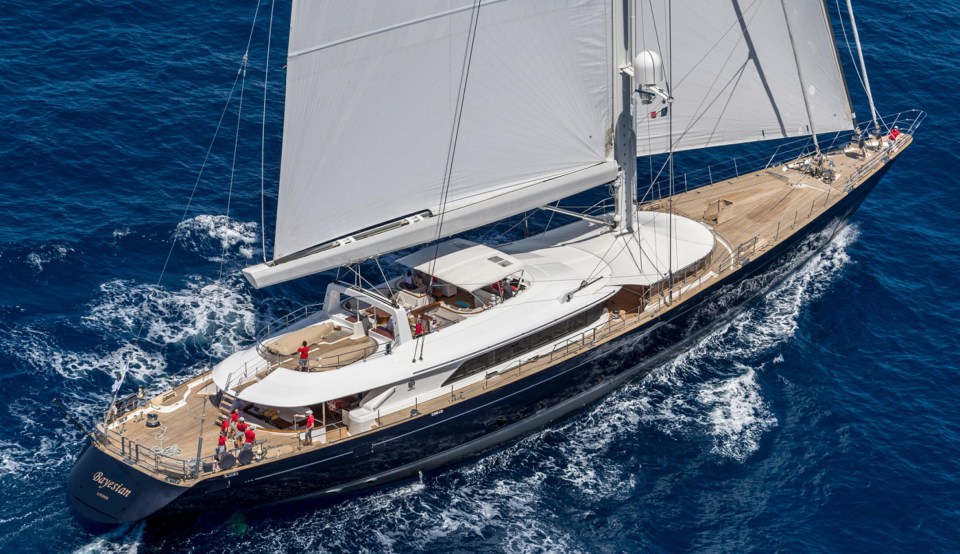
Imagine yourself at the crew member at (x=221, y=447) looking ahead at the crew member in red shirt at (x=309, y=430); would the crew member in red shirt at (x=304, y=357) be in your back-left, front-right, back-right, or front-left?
front-left

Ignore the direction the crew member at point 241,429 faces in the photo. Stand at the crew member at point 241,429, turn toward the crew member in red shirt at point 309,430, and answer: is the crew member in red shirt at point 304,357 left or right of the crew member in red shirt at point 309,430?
left

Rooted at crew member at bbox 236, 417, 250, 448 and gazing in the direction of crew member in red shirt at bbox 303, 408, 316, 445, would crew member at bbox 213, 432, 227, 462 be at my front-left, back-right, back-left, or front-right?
back-right

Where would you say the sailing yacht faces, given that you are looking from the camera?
facing away from the viewer and to the right of the viewer
